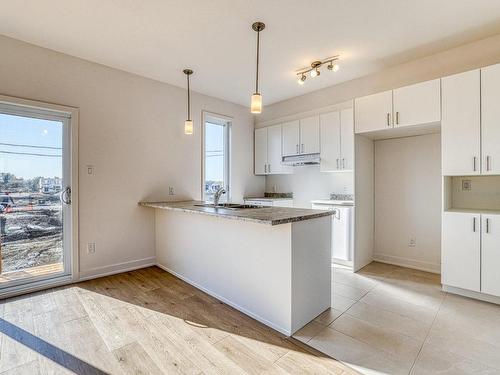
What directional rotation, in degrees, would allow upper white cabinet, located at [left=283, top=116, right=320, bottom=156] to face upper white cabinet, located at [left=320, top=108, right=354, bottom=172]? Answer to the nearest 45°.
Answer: approximately 90° to its left

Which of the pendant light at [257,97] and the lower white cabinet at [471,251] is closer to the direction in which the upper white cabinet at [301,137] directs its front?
the pendant light

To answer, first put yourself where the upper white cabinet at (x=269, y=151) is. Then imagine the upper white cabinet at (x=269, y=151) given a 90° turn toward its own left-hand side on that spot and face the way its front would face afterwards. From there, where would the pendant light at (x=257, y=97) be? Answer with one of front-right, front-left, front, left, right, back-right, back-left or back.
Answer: front-right

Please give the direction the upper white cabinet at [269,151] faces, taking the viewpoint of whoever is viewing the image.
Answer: facing the viewer and to the left of the viewer

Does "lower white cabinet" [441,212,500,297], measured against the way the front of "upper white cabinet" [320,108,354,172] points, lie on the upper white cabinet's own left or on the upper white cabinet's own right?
on the upper white cabinet's own left

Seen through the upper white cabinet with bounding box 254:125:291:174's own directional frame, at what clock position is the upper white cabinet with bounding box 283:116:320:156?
the upper white cabinet with bounding box 283:116:320:156 is roughly at 9 o'clock from the upper white cabinet with bounding box 254:125:291:174.

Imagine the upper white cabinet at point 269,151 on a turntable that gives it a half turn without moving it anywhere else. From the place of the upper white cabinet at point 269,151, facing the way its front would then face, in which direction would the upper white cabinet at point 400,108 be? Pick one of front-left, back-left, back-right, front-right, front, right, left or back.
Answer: right

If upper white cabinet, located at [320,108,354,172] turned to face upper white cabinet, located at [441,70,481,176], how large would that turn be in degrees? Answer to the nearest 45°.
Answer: approximately 90° to its left

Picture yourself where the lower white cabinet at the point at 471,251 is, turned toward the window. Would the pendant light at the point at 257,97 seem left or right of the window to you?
left
